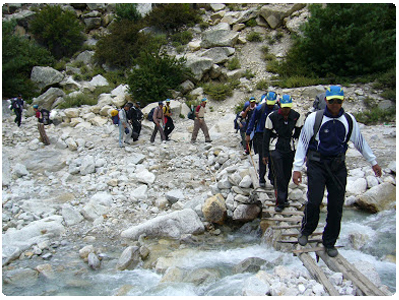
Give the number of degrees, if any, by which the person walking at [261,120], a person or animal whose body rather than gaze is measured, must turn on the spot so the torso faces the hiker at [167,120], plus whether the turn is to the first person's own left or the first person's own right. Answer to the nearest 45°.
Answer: approximately 135° to the first person's own right

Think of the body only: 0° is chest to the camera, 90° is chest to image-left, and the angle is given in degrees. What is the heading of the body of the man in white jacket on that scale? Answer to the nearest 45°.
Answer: approximately 0°

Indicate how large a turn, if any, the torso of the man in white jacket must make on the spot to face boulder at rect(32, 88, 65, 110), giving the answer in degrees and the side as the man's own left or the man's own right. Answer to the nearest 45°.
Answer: approximately 135° to the man's own right

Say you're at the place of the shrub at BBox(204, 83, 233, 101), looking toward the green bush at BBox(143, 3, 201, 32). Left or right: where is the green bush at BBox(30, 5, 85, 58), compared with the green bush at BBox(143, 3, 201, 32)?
left

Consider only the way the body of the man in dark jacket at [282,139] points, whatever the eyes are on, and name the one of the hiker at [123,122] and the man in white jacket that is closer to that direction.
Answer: the man in white jacket
